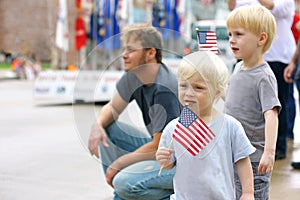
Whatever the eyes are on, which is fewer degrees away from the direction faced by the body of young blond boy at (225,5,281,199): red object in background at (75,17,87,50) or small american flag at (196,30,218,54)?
the small american flag

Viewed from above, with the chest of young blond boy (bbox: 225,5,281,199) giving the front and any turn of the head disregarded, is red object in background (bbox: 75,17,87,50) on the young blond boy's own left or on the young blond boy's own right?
on the young blond boy's own right

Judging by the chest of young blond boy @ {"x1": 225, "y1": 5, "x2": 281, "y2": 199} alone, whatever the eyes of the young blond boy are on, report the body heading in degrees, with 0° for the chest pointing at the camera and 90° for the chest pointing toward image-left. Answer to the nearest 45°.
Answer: approximately 45°
